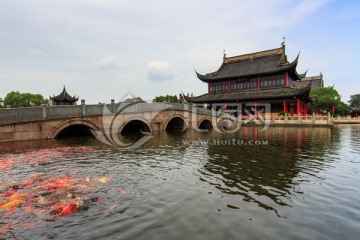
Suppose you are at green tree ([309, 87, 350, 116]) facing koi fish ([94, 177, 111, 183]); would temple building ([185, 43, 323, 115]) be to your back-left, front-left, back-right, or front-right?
front-right

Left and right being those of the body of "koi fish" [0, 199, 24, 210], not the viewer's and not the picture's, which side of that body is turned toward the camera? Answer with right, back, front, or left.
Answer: right

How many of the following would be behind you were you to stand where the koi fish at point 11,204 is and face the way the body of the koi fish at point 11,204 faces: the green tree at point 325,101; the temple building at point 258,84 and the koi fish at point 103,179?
0

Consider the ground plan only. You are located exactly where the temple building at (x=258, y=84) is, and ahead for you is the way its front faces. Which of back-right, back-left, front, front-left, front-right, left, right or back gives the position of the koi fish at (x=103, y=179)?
front-left

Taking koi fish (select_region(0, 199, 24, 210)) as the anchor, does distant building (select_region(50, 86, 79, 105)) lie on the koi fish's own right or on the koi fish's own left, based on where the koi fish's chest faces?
on the koi fish's own left

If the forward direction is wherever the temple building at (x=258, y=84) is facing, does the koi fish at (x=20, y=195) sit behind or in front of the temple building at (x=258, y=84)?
in front

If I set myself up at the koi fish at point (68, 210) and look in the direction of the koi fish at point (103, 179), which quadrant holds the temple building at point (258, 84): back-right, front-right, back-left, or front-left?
front-right

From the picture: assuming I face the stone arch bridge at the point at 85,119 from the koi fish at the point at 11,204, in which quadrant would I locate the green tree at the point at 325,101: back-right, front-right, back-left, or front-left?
front-right

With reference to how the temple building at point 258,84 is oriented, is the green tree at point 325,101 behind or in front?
behind

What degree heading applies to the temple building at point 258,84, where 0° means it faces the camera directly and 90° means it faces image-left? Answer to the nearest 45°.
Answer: approximately 45°

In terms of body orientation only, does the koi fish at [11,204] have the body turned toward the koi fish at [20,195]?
no
